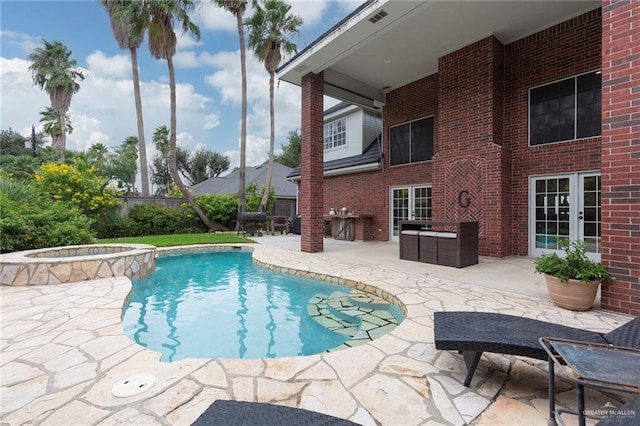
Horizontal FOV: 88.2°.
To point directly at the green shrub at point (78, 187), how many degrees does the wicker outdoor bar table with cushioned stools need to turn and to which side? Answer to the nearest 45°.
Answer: approximately 45° to its right

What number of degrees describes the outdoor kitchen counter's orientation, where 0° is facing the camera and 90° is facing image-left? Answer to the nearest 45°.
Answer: approximately 0°

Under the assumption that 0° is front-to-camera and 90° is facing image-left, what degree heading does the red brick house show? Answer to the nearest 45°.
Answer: approximately 45°

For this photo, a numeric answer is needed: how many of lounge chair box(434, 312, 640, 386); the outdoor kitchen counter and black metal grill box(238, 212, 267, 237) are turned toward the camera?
2

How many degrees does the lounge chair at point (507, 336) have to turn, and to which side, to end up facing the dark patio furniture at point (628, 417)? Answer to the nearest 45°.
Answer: approximately 135° to its left

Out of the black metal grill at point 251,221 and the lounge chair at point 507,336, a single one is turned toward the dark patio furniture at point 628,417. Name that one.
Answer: the black metal grill

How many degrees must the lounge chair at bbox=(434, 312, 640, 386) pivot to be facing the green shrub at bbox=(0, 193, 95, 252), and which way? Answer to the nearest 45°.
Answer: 0° — it already faces it

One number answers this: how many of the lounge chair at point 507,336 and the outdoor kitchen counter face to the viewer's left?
1

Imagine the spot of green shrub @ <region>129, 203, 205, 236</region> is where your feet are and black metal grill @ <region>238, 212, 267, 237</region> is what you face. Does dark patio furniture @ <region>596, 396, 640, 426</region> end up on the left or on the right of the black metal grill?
right

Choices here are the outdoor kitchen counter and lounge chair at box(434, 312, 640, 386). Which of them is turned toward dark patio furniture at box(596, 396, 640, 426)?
the outdoor kitchen counter

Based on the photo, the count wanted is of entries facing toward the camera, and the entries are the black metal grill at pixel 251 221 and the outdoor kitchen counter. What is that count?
2

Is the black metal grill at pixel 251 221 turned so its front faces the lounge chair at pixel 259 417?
yes
